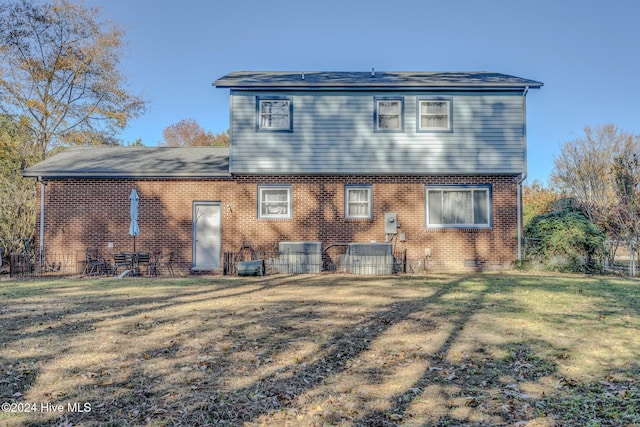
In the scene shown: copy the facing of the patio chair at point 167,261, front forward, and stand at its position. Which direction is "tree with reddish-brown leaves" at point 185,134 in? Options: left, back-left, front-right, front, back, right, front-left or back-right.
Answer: back-right

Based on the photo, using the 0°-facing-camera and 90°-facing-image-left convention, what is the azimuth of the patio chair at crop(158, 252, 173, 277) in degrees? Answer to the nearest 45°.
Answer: approximately 45°

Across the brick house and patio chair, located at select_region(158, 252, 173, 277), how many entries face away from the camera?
1

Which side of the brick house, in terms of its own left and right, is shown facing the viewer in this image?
back

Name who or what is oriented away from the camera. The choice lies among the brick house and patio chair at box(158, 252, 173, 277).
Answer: the brick house
